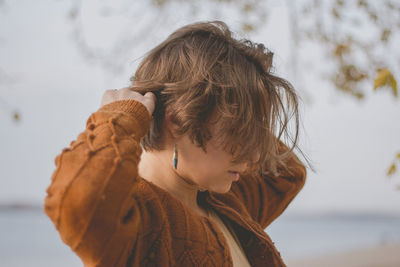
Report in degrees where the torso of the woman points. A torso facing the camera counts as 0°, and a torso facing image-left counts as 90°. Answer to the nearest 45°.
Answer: approximately 315°

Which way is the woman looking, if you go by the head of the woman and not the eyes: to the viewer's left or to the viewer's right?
to the viewer's right
